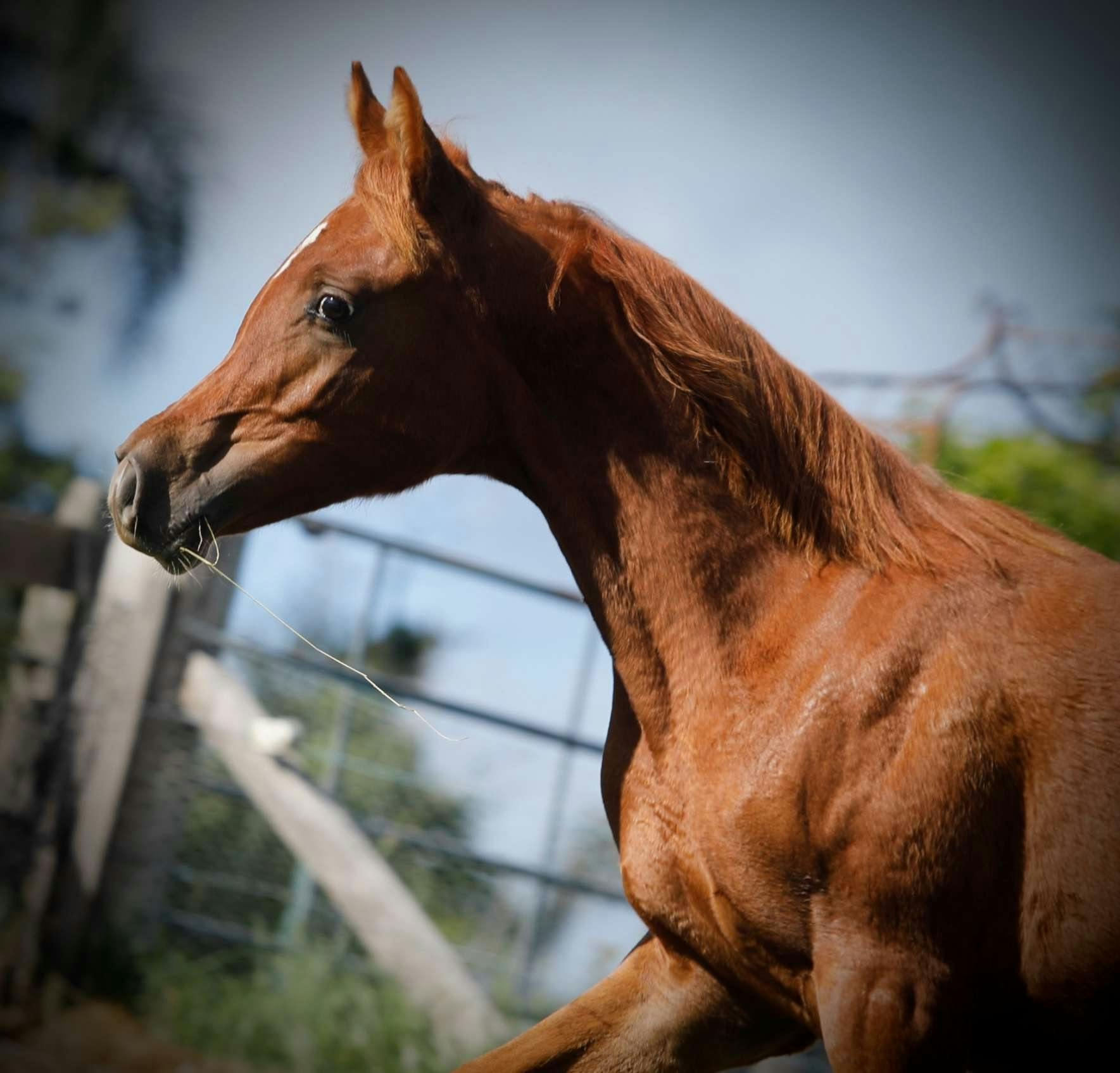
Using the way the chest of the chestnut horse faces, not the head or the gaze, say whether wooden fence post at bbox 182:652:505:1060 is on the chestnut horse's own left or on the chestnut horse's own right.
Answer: on the chestnut horse's own right

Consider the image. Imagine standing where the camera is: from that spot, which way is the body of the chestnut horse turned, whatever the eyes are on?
to the viewer's left

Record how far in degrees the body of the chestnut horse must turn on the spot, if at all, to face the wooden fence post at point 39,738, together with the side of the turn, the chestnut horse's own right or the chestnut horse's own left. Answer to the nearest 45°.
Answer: approximately 45° to the chestnut horse's own right

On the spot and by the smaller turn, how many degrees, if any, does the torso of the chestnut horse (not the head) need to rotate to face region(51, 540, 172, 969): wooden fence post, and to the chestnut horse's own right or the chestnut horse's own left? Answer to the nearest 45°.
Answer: approximately 45° to the chestnut horse's own right

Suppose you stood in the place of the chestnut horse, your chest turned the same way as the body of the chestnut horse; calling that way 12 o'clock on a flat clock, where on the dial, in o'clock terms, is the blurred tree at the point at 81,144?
The blurred tree is roughly at 2 o'clock from the chestnut horse.
